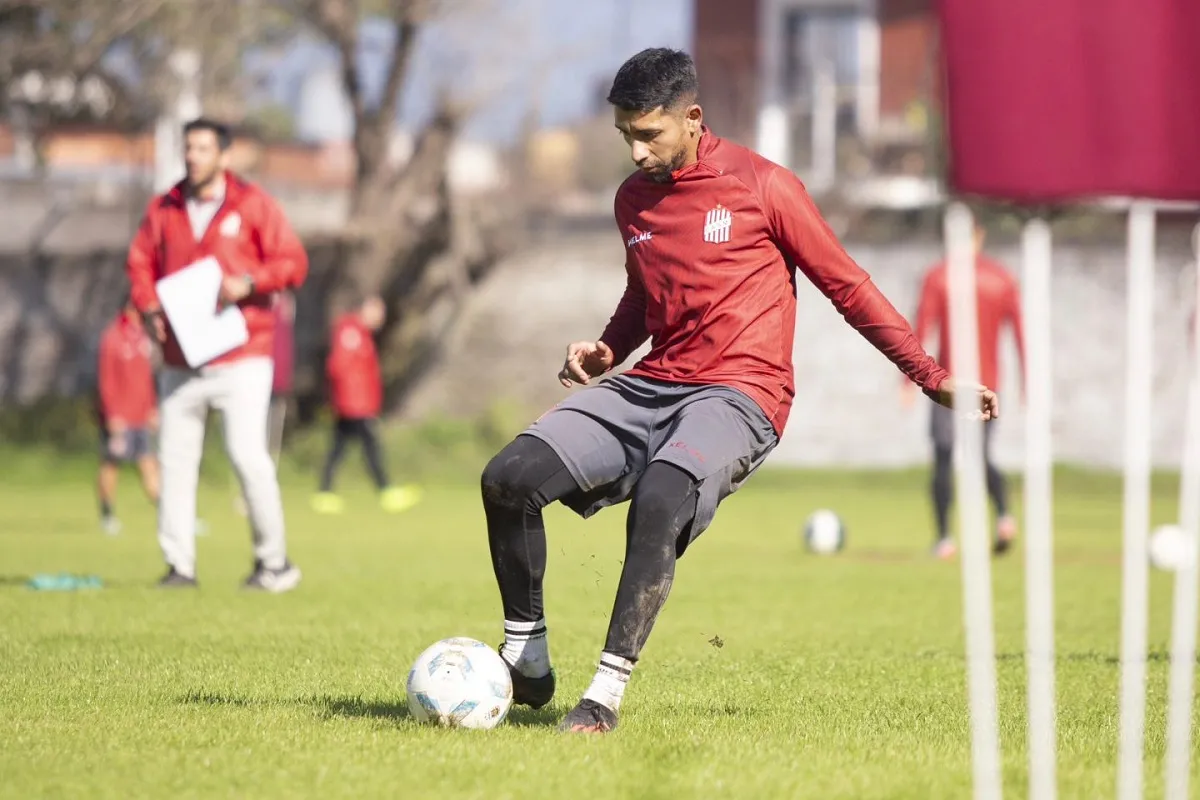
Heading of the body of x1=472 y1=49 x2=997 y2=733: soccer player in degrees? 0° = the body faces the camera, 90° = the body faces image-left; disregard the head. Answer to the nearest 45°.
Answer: approximately 45°

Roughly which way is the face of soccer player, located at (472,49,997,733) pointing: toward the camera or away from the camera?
toward the camera

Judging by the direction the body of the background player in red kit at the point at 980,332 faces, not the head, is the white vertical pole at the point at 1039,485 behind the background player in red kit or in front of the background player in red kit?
in front

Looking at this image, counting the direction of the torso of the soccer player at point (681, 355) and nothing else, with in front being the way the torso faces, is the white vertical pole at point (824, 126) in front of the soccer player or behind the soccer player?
behind

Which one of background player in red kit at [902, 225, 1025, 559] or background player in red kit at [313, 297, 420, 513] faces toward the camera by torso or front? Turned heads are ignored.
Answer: background player in red kit at [902, 225, 1025, 559]

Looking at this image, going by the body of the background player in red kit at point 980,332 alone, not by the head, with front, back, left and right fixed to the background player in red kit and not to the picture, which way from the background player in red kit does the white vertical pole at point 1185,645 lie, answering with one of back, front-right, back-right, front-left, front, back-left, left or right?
front
